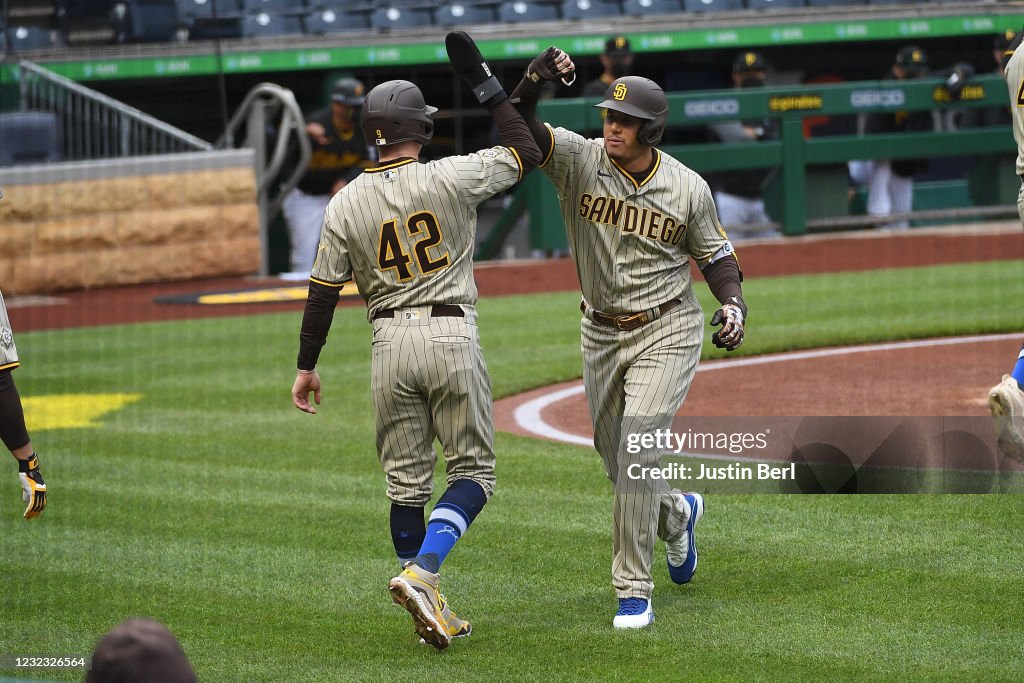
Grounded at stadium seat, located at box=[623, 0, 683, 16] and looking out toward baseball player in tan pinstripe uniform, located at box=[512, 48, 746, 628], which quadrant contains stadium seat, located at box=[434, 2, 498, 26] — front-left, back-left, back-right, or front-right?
front-right

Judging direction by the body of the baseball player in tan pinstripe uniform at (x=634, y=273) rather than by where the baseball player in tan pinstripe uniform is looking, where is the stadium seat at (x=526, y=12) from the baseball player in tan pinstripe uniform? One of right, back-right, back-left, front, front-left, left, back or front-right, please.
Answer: back

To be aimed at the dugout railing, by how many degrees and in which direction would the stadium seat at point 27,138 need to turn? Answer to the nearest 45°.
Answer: approximately 90° to its left

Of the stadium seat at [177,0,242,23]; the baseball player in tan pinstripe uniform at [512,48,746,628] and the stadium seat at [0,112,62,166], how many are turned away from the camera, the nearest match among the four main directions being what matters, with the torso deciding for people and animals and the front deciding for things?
0

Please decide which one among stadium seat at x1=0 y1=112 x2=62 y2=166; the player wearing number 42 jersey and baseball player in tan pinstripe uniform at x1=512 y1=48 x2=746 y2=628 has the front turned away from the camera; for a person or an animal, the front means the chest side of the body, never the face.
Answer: the player wearing number 42 jersey

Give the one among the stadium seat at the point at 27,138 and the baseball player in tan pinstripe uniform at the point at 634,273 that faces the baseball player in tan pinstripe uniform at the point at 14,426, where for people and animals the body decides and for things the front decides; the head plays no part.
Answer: the stadium seat

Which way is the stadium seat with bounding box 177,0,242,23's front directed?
toward the camera

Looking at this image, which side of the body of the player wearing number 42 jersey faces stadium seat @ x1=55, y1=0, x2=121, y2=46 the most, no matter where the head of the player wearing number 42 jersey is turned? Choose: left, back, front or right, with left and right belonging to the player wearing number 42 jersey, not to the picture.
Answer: front

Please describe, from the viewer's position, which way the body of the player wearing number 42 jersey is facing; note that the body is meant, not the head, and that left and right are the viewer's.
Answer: facing away from the viewer

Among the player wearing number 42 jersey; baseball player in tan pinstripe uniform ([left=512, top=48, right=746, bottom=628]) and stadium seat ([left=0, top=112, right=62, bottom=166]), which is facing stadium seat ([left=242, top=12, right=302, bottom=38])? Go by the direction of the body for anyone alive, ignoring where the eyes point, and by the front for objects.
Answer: the player wearing number 42 jersey

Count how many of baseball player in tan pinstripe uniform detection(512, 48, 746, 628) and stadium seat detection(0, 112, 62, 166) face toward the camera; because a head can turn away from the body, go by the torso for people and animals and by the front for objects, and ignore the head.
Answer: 2

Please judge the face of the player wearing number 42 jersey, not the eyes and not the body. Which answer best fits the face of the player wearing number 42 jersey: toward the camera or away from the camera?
away from the camera

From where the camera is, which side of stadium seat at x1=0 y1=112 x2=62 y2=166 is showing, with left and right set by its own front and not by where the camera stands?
front

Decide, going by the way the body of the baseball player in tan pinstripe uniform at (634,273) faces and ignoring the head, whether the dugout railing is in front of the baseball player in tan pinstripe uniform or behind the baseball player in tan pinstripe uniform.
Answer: behind

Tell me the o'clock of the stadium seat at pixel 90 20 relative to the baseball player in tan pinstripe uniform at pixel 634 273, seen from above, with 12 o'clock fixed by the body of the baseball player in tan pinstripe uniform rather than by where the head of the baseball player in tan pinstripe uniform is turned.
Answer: The stadium seat is roughly at 5 o'clock from the baseball player in tan pinstripe uniform.

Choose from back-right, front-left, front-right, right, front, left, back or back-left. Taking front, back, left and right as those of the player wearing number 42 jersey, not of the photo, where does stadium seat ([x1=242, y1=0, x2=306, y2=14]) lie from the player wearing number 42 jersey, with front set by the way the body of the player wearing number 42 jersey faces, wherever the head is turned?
front
